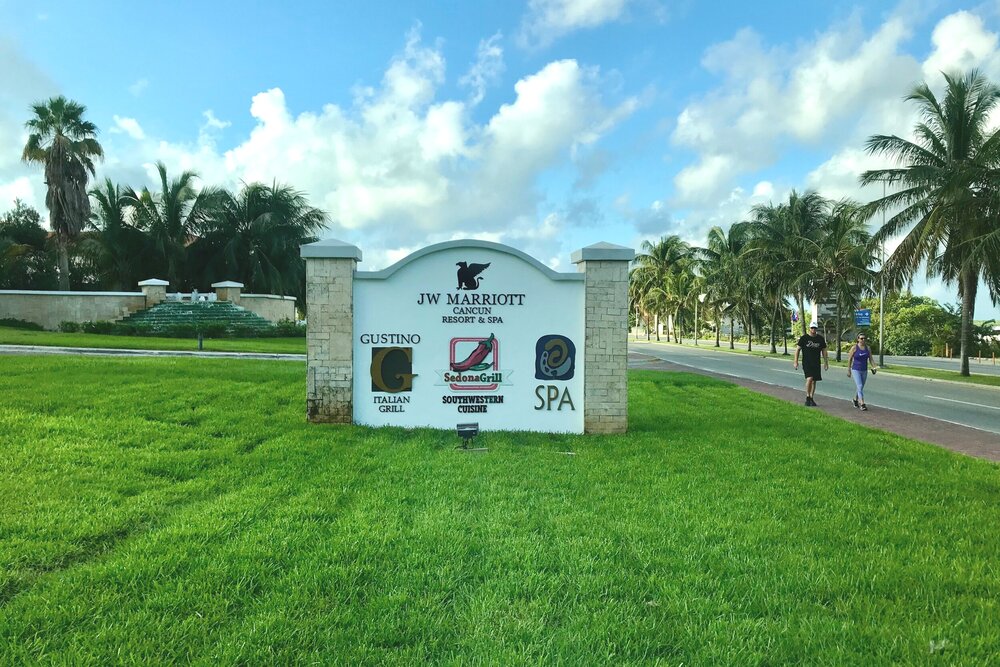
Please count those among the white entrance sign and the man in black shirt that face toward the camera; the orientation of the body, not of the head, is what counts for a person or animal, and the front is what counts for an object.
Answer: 2

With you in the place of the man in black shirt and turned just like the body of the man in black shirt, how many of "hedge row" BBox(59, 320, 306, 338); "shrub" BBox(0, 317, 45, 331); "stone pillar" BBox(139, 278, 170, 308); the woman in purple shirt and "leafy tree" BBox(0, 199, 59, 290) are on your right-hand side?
4

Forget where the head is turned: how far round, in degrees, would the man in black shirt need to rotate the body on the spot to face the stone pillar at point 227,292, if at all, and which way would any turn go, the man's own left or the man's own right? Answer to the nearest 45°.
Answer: approximately 90° to the man's own right

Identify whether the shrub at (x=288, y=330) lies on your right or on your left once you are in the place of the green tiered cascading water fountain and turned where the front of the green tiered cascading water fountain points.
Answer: on your left

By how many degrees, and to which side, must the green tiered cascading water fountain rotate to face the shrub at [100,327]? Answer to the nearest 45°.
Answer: approximately 90° to its right

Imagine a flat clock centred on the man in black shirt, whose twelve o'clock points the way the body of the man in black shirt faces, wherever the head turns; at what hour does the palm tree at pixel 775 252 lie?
The palm tree is roughly at 6 o'clock from the man in black shirt.

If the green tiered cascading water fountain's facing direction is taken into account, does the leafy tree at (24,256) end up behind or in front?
behind

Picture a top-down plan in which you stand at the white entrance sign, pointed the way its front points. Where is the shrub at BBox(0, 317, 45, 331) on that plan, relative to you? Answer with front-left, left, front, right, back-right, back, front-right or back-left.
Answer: back-right

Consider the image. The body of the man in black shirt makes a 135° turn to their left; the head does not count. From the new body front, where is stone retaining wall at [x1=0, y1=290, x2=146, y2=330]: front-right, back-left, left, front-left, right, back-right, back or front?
back-left

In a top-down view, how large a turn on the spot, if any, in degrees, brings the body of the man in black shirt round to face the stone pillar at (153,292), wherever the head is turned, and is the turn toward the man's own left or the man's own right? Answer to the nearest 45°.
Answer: approximately 90° to the man's own right
